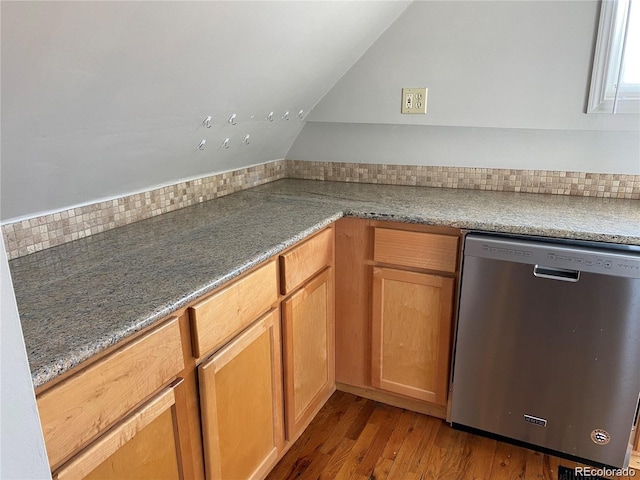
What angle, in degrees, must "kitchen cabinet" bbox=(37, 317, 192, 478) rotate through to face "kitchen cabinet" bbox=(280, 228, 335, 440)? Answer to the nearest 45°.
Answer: approximately 90° to its left

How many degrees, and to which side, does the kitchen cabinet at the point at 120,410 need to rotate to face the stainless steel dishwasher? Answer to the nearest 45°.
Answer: approximately 45° to its left

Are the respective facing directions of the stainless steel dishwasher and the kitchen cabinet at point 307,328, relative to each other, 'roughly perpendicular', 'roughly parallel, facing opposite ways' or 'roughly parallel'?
roughly perpendicular

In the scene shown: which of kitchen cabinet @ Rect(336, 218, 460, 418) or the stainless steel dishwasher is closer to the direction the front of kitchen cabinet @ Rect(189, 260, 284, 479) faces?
the stainless steel dishwasher

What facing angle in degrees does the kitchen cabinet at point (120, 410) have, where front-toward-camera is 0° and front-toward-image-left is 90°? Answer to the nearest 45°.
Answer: approximately 315°

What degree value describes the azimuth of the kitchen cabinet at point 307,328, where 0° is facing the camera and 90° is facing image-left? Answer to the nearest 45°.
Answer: approximately 315°

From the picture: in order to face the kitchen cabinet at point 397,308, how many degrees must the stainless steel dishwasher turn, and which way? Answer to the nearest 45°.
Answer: approximately 90° to its right
